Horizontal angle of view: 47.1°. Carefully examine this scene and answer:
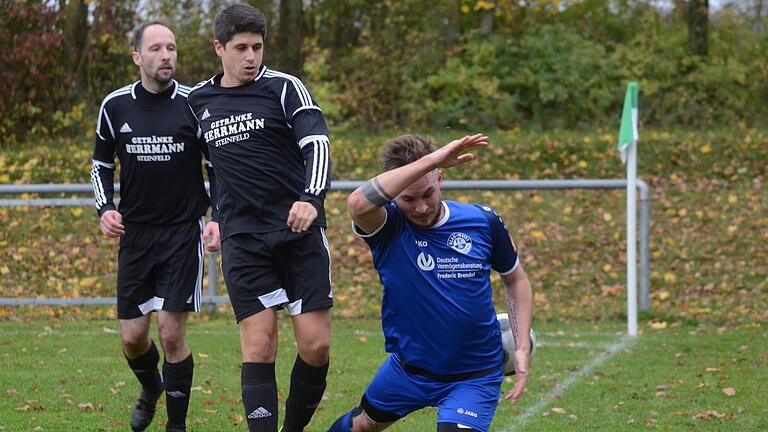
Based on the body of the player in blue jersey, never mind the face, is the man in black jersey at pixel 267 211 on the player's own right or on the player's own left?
on the player's own right

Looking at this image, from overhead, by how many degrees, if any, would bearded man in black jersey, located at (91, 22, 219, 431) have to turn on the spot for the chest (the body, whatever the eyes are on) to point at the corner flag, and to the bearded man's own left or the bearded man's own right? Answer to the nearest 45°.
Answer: approximately 135° to the bearded man's own left

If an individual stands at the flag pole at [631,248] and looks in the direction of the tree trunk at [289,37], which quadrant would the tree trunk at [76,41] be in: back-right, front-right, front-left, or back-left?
front-left

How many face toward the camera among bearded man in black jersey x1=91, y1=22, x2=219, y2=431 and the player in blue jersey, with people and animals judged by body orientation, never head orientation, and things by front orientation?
2

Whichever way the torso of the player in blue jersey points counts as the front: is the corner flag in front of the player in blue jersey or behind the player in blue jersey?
behind

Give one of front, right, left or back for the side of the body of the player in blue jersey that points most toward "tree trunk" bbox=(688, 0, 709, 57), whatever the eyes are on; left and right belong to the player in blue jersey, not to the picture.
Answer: back

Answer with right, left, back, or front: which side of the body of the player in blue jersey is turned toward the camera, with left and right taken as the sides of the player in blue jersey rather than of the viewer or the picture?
front

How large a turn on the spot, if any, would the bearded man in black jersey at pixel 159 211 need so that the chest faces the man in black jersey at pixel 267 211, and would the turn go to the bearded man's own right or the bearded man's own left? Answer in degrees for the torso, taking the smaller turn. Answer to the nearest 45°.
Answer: approximately 45° to the bearded man's own left

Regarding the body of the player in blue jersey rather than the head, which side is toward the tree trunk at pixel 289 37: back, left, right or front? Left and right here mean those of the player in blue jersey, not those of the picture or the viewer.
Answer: back

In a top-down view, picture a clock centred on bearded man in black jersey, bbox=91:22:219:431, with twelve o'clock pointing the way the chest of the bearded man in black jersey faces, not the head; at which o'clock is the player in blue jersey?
The player in blue jersey is roughly at 11 o'clock from the bearded man in black jersey.

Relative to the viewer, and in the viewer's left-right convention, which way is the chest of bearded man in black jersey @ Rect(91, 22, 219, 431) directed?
facing the viewer

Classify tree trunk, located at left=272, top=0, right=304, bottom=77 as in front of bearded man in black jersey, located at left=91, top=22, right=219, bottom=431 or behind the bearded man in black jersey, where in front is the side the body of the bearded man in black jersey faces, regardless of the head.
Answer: behind

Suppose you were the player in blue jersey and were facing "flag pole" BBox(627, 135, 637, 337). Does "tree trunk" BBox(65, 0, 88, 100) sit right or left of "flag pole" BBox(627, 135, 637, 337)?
left
